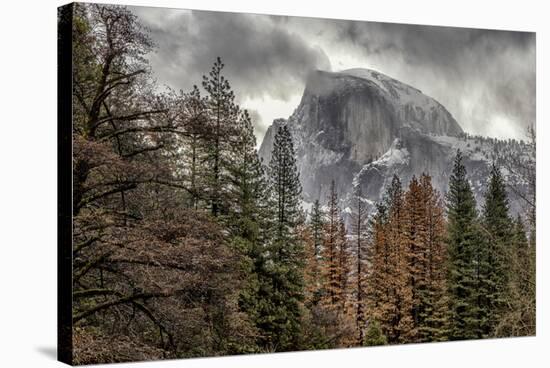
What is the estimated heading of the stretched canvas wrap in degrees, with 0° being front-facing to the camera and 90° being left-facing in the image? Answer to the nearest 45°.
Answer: approximately 315°
